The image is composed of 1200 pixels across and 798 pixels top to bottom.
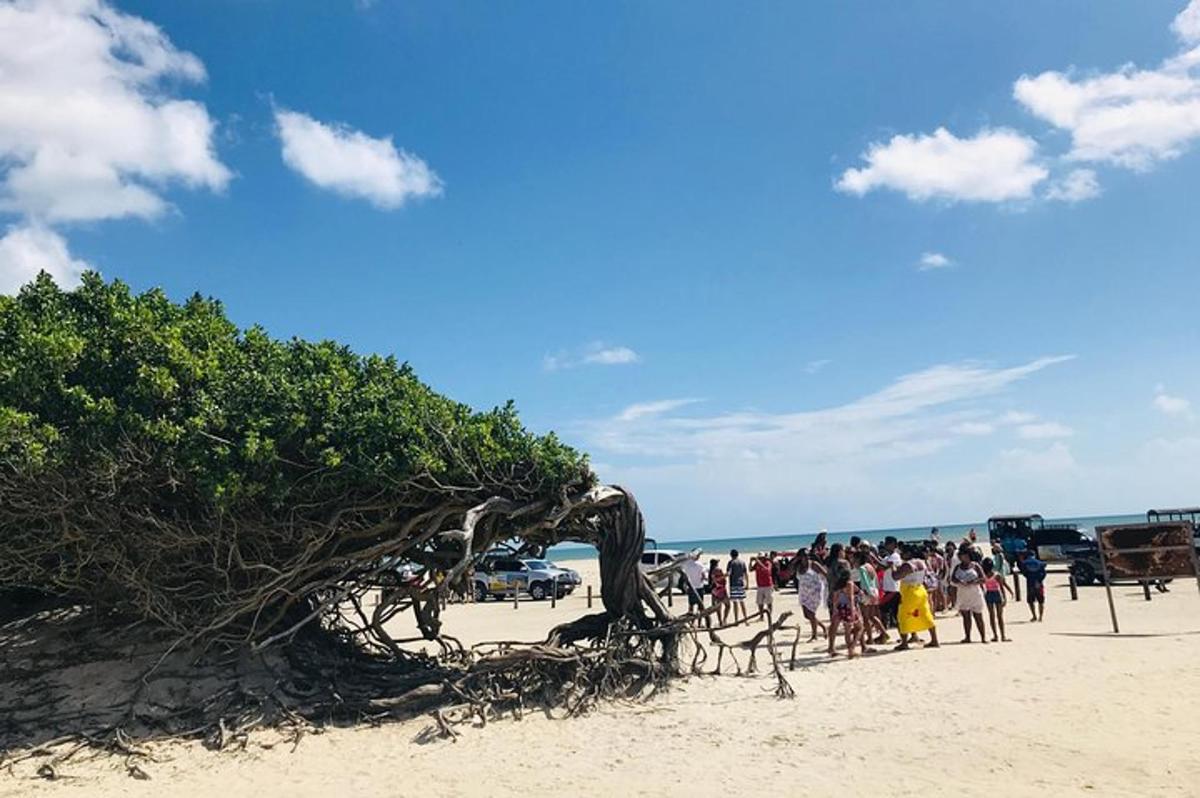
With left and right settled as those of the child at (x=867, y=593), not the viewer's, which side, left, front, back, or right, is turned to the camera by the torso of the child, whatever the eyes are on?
left

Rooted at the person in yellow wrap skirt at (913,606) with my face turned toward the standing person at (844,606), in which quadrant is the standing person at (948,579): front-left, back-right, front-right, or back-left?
back-right

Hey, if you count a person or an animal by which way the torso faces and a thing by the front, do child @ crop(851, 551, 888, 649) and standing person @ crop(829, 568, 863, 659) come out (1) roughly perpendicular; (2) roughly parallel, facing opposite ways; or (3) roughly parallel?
roughly perpendicular

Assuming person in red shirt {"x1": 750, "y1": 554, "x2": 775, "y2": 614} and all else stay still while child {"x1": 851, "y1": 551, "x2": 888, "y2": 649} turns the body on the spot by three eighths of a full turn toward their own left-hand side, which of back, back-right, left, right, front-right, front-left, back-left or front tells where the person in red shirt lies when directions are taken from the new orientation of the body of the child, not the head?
back

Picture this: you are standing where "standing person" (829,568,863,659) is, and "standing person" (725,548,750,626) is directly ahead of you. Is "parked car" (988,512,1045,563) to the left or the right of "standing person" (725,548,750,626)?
right

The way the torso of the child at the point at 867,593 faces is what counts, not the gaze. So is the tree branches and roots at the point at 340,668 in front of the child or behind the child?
in front
